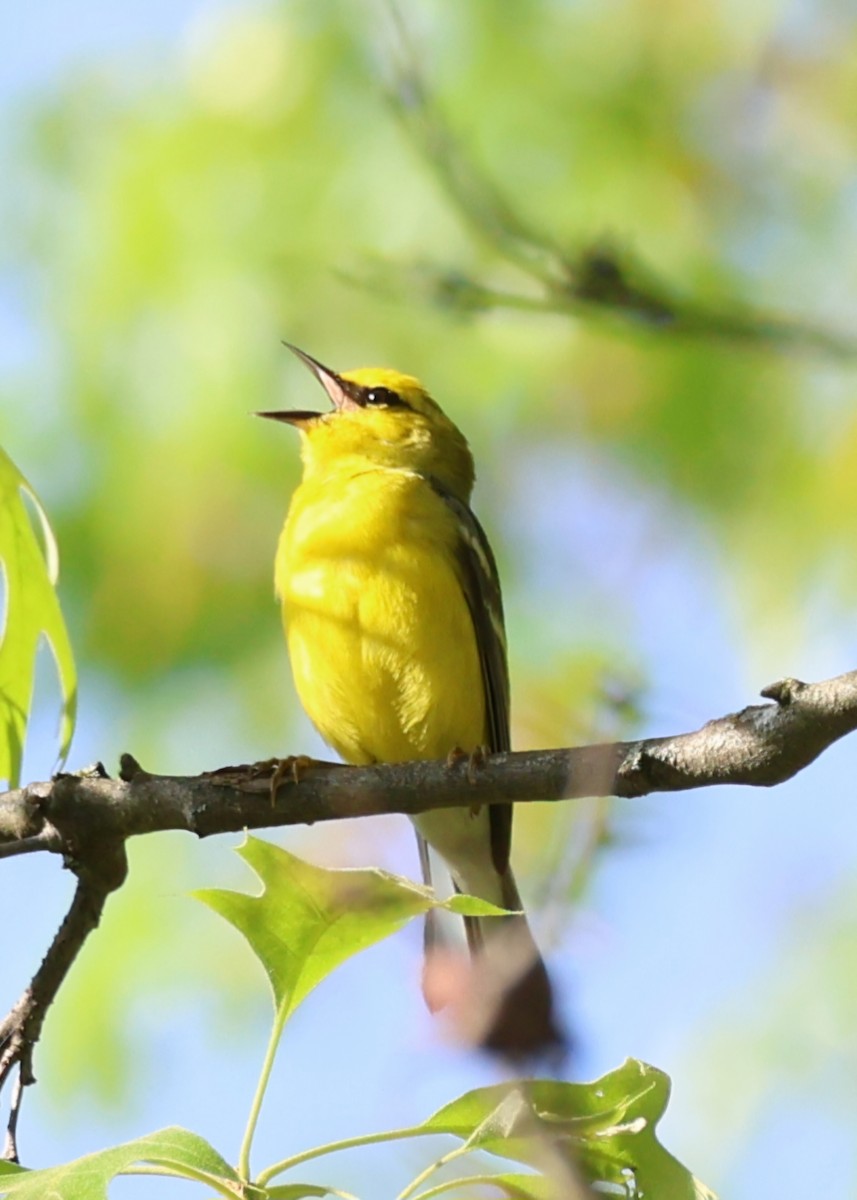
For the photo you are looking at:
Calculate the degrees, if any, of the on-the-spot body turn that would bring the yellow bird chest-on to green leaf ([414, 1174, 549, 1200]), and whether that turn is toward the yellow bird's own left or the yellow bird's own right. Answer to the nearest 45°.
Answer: approximately 45° to the yellow bird's own left

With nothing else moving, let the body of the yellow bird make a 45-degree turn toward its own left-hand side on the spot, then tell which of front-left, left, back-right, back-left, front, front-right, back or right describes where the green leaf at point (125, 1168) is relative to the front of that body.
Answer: right

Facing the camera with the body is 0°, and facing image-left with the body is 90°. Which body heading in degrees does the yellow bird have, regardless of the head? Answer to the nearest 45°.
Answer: approximately 45°

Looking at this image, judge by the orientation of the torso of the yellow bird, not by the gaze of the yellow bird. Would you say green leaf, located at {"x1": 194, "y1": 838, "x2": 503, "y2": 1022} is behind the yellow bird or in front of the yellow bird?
in front
